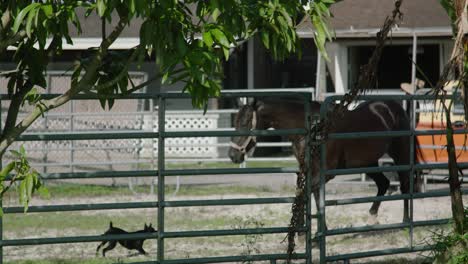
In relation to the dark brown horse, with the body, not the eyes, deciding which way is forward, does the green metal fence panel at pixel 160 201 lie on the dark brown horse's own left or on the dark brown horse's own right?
on the dark brown horse's own left

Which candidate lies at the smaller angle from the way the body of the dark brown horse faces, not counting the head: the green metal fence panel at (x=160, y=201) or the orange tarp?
the green metal fence panel

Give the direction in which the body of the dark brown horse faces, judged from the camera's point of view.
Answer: to the viewer's left

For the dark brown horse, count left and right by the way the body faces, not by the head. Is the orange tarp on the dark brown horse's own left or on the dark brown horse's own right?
on the dark brown horse's own right
